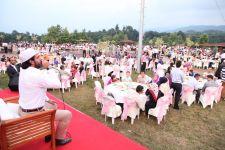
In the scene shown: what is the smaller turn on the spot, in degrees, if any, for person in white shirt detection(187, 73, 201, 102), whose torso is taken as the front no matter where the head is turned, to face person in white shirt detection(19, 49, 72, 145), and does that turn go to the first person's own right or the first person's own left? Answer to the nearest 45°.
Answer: approximately 90° to the first person's own right

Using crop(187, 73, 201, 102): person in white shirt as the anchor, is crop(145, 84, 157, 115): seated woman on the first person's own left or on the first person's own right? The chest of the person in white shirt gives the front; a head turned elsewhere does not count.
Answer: on the first person's own right

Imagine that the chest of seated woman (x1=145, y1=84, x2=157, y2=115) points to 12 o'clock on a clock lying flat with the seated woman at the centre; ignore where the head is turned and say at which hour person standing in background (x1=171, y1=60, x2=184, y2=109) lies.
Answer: The person standing in background is roughly at 4 o'clock from the seated woman.

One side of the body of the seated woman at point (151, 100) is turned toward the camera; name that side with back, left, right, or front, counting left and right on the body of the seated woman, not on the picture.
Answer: left

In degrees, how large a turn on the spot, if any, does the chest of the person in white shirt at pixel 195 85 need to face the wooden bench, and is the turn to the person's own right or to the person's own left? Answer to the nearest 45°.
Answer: approximately 90° to the person's own right
